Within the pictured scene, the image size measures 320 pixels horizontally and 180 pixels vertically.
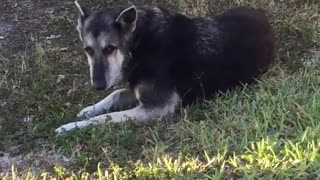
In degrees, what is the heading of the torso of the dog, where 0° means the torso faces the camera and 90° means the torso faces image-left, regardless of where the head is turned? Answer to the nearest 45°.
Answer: approximately 45°
